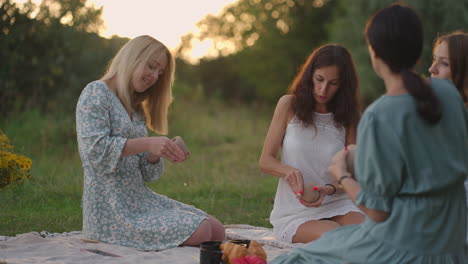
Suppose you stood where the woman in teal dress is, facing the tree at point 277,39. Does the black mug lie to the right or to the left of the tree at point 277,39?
left

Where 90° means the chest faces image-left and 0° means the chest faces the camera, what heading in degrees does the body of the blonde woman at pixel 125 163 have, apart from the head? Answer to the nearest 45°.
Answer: approximately 315°

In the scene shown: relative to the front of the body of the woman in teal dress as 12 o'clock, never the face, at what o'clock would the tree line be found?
The tree line is roughly at 1 o'clock from the woman in teal dress.

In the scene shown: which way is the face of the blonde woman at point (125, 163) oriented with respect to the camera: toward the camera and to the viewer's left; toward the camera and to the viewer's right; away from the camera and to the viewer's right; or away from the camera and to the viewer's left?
toward the camera and to the viewer's right

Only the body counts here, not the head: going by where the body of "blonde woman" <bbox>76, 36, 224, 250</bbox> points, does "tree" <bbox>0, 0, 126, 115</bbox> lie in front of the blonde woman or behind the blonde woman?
behind

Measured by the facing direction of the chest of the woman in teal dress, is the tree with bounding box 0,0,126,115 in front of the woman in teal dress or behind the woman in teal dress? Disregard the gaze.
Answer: in front

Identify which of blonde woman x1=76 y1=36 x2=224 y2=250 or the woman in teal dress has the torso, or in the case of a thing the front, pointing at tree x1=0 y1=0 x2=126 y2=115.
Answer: the woman in teal dress

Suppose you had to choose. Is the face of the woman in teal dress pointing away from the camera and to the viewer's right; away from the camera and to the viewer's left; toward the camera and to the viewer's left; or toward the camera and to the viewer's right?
away from the camera and to the viewer's left

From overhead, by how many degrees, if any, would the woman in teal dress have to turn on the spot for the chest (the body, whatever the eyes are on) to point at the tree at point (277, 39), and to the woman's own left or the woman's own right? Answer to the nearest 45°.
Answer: approximately 45° to the woman's own right

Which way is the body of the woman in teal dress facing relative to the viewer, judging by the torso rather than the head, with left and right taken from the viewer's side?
facing away from the viewer and to the left of the viewer

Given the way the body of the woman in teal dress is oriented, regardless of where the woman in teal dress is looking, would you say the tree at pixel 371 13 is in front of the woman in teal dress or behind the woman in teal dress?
in front

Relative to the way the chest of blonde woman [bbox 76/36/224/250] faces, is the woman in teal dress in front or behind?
in front

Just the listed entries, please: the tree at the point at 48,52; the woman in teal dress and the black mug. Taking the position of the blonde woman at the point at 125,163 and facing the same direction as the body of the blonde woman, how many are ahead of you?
2
